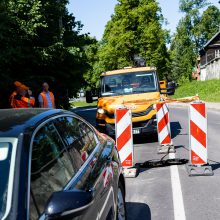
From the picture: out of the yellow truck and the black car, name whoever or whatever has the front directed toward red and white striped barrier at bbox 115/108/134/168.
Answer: the yellow truck

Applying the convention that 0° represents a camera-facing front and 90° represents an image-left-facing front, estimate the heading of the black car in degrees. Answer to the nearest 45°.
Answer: approximately 45°

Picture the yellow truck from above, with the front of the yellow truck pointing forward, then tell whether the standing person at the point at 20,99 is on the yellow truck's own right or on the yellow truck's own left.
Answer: on the yellow truck's own right

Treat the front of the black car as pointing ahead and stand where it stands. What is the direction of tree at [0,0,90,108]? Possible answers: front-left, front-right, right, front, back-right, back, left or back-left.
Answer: back-right

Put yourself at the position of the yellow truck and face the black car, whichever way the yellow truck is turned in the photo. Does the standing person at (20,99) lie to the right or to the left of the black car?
right

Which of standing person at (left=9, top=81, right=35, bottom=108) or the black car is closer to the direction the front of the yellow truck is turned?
the black car

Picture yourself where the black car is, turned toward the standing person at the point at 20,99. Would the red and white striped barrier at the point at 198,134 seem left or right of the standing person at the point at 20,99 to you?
right

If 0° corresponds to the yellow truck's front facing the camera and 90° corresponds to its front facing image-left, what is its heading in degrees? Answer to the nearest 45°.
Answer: approximately 0°

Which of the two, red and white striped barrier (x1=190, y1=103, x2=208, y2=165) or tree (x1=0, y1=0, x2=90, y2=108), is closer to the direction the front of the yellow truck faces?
the red and white striped barrier
